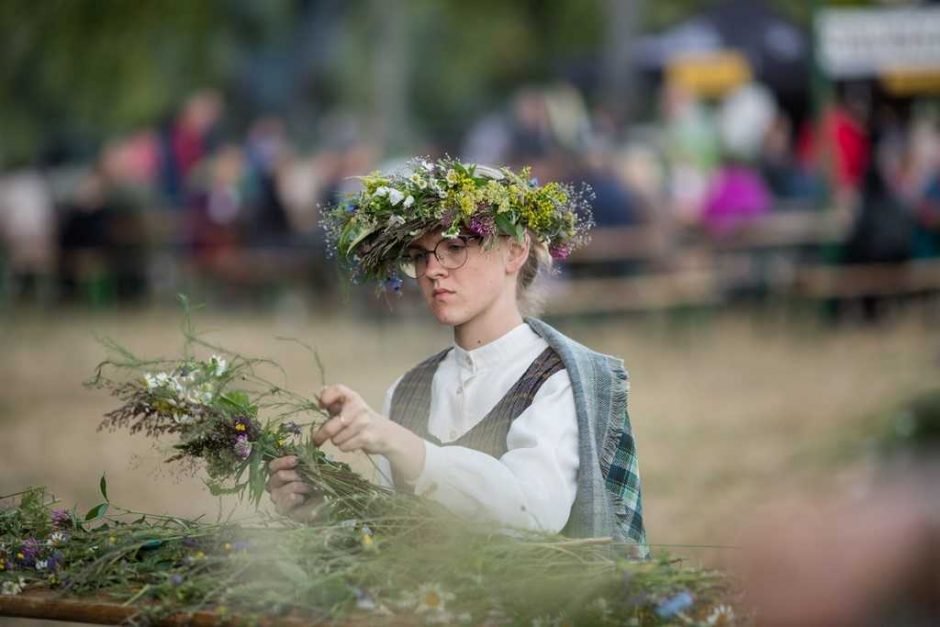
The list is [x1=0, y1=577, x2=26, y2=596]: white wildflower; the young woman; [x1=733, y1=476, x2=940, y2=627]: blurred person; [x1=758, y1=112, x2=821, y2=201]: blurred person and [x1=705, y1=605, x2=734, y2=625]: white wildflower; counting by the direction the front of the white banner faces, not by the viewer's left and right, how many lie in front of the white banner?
5

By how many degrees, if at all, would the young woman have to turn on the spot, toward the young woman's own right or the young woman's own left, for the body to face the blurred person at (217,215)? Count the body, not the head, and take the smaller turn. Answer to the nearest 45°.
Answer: approximately 135° to the young woman's own right

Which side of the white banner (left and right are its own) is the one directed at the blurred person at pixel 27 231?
right

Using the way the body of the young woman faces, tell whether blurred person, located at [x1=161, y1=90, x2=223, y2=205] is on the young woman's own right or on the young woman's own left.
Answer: on the young woman's own right

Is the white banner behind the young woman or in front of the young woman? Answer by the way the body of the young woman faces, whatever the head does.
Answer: behind

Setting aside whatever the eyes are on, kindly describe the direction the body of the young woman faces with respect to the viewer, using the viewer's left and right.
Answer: facing the viewer and to the left of the viewer

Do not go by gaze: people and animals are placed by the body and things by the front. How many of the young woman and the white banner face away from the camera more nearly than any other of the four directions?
0

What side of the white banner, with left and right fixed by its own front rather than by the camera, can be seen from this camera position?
front

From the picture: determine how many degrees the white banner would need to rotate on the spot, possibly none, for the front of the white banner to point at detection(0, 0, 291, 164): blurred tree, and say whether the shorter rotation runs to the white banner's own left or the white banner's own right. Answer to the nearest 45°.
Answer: approximately 135° to the white banner's own right

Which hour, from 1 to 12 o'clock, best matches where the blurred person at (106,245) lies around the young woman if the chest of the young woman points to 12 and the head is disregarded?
The blurred person is roughly at 4 o'clock from the young woman.

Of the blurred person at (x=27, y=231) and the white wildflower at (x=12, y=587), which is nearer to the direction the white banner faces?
the white wildflower

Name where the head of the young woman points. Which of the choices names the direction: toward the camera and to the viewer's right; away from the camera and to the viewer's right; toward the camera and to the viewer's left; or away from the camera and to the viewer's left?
toward the camera and to the viewer's left

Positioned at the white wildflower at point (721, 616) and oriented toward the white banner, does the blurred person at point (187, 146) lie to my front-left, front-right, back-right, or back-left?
front-left

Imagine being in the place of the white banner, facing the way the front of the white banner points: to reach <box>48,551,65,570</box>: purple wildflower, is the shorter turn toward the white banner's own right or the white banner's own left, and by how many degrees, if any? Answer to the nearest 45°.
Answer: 0° — it already faces it

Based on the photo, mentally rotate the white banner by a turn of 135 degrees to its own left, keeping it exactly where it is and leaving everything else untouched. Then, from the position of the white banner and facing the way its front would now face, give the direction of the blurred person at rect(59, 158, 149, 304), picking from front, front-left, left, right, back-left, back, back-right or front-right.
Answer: back-left

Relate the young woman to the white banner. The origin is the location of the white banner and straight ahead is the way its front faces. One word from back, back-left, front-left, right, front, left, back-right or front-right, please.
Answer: front

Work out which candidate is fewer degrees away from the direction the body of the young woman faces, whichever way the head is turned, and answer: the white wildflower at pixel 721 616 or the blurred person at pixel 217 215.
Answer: the white wildflower
